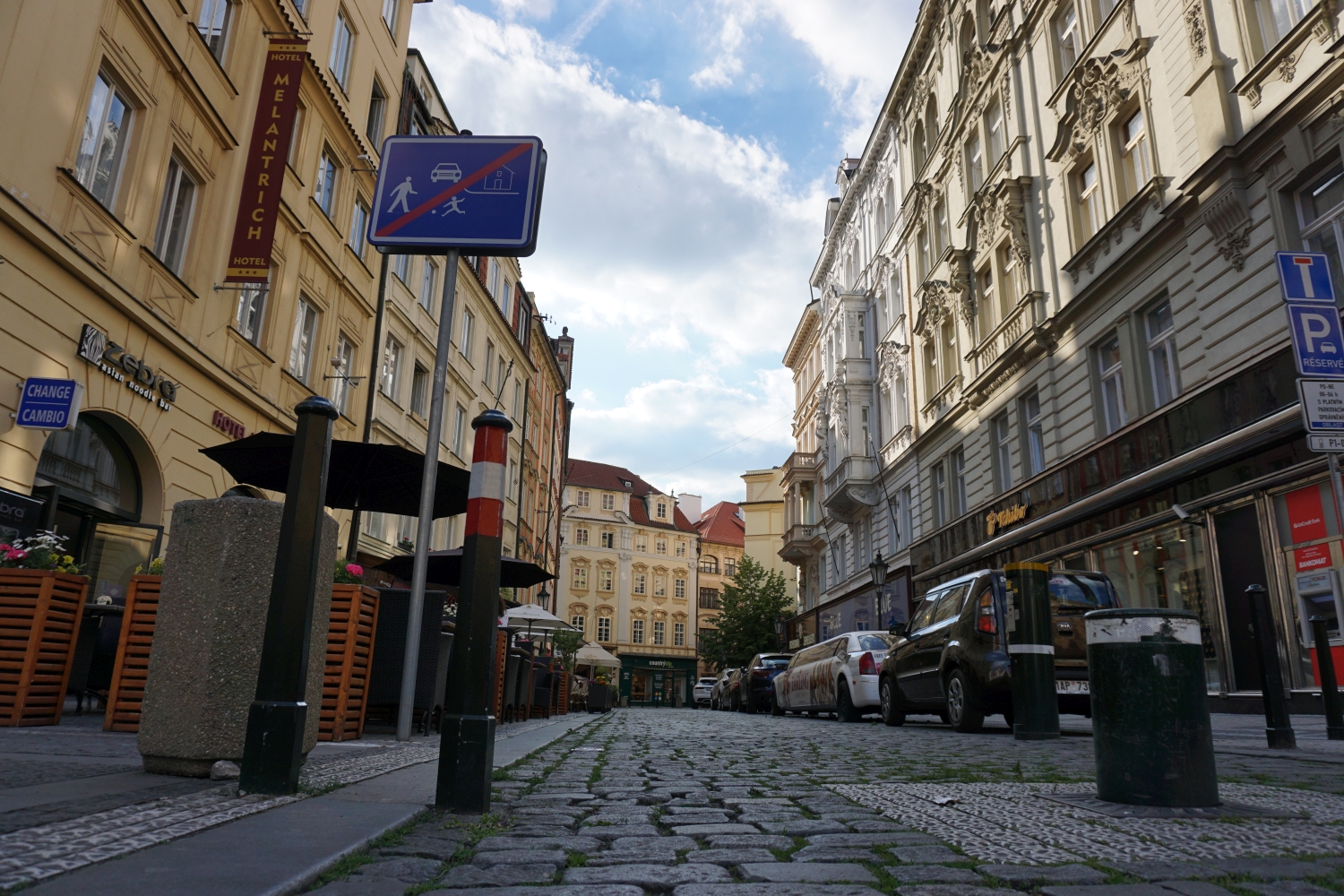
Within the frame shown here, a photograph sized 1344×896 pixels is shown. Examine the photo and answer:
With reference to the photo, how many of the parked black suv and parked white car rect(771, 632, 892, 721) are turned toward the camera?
0

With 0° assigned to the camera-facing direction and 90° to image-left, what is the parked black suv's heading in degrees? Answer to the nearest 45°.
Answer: approximately 135°

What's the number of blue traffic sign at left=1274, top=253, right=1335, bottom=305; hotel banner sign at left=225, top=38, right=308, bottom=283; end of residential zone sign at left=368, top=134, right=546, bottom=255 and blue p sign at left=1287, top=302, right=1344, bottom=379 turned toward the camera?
4

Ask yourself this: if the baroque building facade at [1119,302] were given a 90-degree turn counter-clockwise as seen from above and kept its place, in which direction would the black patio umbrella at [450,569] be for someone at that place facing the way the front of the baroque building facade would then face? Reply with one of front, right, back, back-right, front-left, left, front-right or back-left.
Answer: right

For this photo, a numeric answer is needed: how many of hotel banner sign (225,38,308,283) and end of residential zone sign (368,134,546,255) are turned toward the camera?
2

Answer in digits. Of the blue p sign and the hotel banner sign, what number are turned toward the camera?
2

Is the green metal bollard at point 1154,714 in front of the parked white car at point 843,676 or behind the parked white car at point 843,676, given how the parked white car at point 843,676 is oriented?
behind

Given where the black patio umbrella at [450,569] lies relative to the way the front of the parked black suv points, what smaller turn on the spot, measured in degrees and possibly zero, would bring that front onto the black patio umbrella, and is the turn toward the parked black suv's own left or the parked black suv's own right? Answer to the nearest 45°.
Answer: approximately 45° to the parked black suv's own left

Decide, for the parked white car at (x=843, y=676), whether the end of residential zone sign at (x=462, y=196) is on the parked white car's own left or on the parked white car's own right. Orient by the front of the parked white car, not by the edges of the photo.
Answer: on the parked white car's own left

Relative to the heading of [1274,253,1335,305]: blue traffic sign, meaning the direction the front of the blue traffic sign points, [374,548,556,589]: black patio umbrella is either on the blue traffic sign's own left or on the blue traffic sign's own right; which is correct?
on the blue traffic sign's own right

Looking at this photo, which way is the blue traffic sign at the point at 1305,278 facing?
toward the camera

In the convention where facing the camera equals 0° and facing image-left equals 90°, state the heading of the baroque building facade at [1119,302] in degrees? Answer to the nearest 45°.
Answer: approximately 45°

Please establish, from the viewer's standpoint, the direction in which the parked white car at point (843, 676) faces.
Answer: facing away from the viewer and to the left of the viewer

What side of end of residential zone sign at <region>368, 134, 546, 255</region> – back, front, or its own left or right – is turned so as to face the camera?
front

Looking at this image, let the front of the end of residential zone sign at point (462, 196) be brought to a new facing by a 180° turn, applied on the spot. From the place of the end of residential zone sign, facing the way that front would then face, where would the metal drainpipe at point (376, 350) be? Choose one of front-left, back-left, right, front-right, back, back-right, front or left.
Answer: front

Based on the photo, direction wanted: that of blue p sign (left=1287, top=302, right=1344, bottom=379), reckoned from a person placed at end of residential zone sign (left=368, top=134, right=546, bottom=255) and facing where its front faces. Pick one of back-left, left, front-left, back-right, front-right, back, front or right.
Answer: left

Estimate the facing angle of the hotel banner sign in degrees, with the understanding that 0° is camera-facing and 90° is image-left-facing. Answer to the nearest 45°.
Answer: approximately 0°
